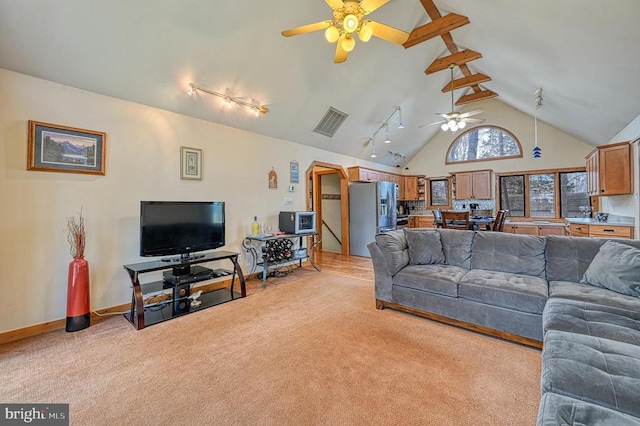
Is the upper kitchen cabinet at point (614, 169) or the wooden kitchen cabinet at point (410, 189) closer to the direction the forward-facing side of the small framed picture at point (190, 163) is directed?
the upper kitchen cabinet

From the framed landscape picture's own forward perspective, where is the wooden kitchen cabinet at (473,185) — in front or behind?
in front

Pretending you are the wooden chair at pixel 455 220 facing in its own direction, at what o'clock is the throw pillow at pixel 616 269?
The throw pillow is roughly at 5 o'clock from the wooden chair.

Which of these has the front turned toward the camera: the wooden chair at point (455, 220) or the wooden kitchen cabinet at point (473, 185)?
the wooden kitchen cabinet

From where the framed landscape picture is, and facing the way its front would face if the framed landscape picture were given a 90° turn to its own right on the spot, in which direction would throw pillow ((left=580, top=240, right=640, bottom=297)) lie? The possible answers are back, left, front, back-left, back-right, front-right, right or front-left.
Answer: left

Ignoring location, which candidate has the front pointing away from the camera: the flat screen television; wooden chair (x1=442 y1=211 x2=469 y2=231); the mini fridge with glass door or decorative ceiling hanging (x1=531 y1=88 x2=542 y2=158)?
the wooden chair

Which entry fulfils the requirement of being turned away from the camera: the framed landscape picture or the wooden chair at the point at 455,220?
the wooden chair

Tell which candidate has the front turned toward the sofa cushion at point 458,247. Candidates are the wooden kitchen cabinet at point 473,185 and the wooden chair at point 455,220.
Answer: the wooden kitchen cabinet

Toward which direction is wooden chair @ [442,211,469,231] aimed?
away from the camera

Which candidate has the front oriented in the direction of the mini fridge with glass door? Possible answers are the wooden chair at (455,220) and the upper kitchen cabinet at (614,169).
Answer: the upper kitchen cabinet

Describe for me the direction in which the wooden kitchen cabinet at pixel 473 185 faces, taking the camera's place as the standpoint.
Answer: facing the viewer

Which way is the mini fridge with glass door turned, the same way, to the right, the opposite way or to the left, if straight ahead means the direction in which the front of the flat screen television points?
the same way

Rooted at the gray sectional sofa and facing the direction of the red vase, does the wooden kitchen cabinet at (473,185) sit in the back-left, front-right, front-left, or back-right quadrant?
back-right

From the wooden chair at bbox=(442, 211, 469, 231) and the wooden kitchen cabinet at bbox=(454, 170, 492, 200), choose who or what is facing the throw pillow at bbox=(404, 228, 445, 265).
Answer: the wooden kitchen cabinet

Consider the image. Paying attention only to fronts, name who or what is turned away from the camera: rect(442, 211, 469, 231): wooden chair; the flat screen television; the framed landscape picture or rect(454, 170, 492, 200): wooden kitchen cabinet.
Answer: the wooden chair

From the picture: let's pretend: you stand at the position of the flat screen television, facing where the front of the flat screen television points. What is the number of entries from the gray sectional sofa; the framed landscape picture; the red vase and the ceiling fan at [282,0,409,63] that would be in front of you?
2

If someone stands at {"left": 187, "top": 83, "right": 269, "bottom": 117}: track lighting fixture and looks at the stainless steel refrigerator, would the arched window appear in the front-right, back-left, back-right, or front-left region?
front-right
